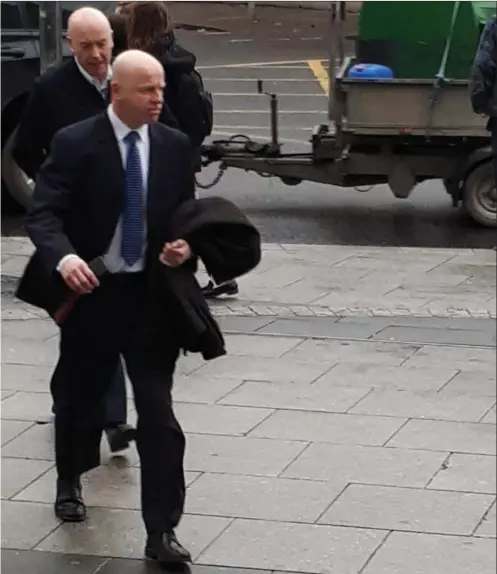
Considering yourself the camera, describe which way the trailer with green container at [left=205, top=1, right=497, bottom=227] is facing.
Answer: facing to the left of the viewer

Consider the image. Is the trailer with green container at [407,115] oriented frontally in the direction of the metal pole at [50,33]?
yes

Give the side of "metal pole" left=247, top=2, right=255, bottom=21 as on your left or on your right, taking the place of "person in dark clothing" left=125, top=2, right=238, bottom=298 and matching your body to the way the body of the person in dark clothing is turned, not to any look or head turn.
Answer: on your right

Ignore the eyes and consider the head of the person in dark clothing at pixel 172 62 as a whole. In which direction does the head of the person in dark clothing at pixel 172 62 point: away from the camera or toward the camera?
away from the camera

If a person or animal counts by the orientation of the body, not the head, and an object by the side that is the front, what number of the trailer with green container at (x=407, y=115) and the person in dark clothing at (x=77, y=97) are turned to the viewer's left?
1

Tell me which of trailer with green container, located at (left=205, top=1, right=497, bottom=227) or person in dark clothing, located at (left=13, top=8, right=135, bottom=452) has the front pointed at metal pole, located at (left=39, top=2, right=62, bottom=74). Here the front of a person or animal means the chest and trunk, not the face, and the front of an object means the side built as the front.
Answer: the trailer with green container

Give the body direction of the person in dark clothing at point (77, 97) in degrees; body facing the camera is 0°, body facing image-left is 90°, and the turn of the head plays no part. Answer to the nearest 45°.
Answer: approximately 315°
